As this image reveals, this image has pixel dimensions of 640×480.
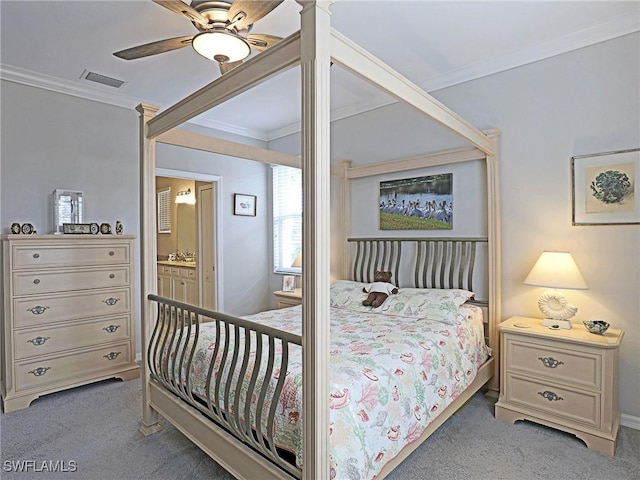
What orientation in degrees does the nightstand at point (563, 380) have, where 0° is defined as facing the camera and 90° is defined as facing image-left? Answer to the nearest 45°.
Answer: approximately 45°

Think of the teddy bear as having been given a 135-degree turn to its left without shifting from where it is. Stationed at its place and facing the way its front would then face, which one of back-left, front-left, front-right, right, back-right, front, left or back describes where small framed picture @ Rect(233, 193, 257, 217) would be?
back-left

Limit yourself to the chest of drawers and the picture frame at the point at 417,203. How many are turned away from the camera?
0

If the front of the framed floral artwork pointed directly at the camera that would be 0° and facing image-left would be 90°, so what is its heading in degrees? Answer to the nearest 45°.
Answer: approximately 45°

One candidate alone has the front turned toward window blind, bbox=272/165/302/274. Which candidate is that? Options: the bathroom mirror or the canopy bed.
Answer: the bathroom mirror

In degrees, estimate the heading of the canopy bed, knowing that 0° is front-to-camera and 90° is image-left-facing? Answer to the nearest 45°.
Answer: approximately 45°

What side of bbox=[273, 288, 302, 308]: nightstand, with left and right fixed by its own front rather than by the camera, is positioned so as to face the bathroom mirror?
right

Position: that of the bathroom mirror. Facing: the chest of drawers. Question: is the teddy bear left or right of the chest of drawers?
left
